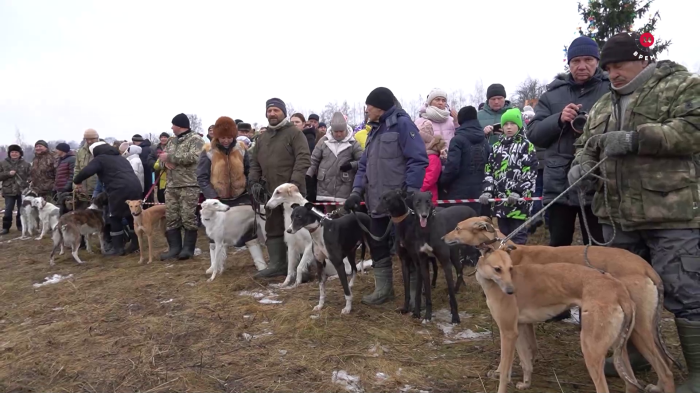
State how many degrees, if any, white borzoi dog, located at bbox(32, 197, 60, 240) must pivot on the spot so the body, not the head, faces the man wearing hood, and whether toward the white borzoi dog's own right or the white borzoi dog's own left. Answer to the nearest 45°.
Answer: approximately 45° to the white borzoi dog's own left

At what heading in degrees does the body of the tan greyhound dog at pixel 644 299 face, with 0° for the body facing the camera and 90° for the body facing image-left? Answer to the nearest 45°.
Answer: approximately 90°

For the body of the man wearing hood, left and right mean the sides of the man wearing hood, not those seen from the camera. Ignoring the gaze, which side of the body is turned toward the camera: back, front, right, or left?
left

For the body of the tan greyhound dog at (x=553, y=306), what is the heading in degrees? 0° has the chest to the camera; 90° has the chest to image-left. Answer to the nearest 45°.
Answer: approximately 90°

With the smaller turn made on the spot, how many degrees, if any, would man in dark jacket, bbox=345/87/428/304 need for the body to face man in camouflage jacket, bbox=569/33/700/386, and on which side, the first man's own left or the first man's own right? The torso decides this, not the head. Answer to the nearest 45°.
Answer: approximately 90° to the first man's own left

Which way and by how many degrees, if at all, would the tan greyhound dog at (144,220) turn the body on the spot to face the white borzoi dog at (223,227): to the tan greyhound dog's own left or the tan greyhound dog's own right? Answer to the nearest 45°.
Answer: approximately 90° to the tan greyhound dog's own left

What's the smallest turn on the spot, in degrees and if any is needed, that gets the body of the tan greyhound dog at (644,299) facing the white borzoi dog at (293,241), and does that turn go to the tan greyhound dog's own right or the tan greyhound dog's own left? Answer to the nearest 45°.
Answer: approximately 45° to the tan greyhound dog's own right

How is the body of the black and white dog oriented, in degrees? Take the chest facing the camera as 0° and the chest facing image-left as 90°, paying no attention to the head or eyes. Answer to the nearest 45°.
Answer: approximately 45°

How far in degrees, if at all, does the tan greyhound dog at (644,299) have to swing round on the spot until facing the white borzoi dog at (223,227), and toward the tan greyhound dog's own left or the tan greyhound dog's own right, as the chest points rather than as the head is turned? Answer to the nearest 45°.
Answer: approximately 45° to the tan greyhound dog's own right

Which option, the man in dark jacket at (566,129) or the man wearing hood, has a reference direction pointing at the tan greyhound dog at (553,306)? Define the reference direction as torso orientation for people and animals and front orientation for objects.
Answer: the man in dark jacket

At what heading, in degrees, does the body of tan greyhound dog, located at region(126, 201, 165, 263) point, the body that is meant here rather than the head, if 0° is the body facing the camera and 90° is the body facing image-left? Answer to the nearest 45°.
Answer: approximately 45°
